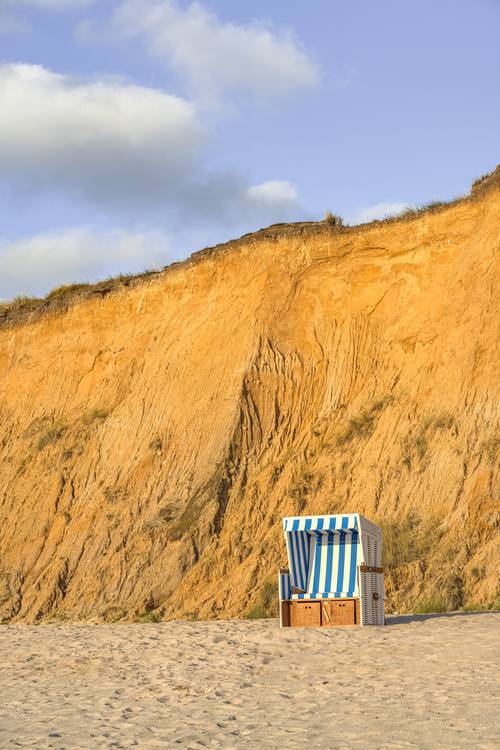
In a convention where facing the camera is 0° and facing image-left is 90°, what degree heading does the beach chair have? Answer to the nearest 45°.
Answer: approximately 45°
